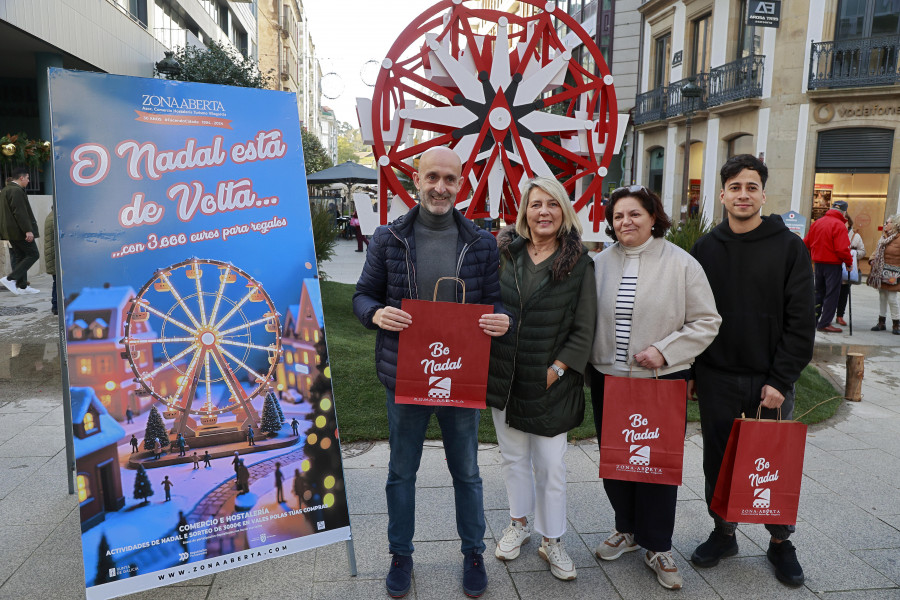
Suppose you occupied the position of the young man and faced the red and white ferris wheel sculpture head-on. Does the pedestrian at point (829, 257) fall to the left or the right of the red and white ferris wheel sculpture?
right

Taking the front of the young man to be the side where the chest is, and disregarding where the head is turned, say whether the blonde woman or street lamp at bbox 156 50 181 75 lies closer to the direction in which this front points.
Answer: the blonde woman

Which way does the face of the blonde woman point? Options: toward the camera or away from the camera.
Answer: toward the camera

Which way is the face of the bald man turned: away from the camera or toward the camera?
toward the camera

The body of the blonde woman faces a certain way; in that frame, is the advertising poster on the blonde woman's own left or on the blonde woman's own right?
on the blonde woman's own right

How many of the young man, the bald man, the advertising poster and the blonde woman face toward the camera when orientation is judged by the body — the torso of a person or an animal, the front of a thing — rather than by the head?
4

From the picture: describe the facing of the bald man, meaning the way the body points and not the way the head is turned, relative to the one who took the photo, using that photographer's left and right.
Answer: facing the viewer

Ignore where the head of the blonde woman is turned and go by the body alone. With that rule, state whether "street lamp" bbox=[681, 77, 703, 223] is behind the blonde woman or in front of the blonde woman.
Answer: behind

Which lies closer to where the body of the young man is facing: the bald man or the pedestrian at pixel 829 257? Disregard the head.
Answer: the bald man

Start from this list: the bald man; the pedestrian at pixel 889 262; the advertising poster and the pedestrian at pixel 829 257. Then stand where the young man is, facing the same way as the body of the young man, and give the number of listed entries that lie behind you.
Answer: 2

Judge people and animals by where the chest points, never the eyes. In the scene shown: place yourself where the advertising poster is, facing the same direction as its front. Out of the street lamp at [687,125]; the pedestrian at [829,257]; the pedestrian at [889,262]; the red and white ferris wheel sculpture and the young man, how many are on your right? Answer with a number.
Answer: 0

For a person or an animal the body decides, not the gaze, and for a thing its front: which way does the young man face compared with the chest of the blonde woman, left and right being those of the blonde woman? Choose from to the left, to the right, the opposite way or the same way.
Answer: the same way

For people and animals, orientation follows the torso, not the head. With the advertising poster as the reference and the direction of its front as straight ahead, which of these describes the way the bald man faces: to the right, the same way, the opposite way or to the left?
the same way

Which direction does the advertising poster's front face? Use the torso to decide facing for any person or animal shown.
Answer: toward the camera

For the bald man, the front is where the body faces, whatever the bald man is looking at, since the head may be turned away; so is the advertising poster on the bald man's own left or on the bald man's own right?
on the bald man's own right

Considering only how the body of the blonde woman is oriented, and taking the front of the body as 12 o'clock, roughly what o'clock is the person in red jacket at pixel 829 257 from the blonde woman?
The person in red jacket is roughly at 7 o'clock from the blonde woman.

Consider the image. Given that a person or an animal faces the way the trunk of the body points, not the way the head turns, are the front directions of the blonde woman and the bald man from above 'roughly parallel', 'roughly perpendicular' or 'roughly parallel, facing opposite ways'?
roughly parallel

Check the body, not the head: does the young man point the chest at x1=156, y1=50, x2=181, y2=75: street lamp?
no
